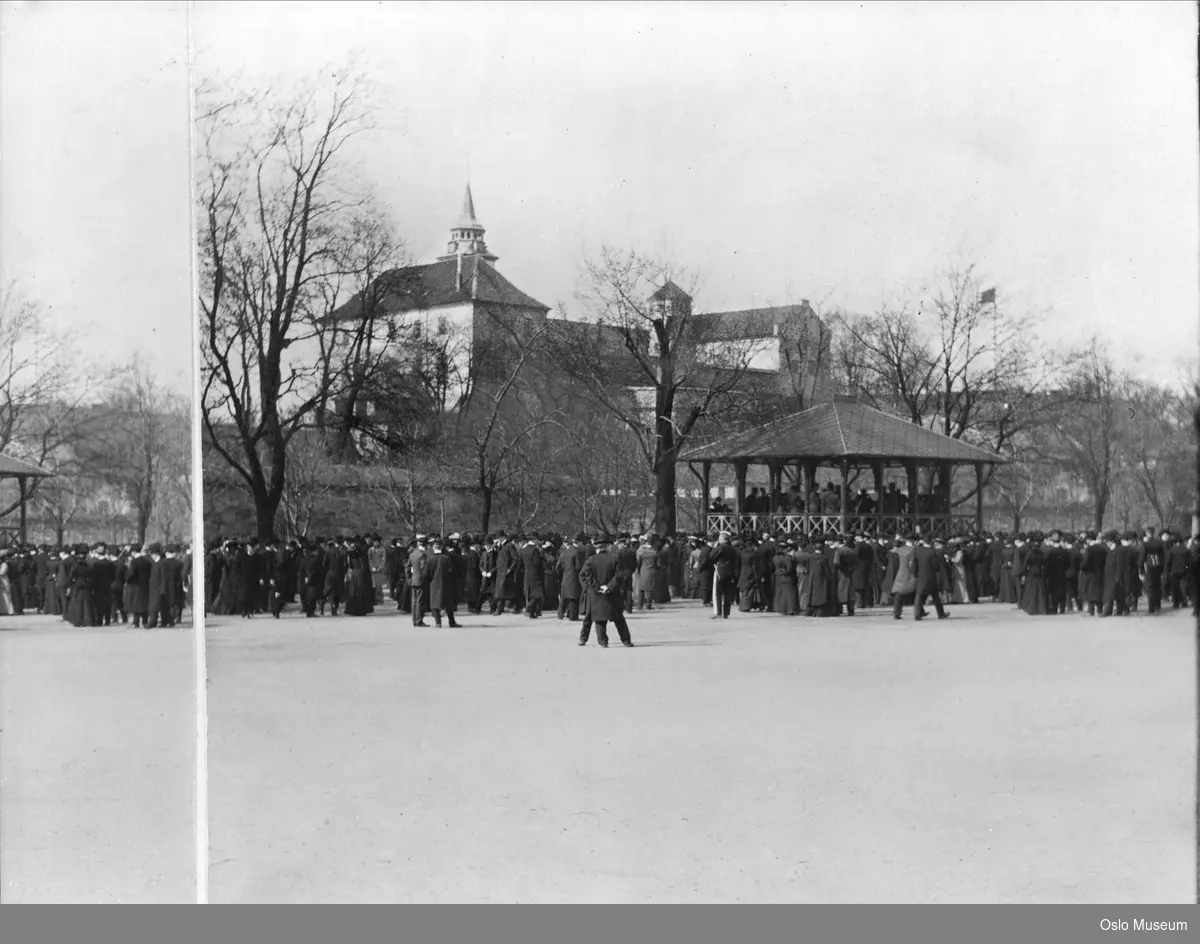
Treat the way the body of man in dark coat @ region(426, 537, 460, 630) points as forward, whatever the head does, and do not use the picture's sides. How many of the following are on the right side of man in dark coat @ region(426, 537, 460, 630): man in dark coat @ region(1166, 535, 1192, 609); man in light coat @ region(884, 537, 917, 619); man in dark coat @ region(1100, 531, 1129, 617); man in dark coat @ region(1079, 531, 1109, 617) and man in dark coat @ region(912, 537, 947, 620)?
5

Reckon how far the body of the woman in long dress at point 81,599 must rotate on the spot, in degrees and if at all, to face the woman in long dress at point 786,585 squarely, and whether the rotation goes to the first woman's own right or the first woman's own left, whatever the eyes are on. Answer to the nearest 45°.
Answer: approximately 90° to the first woman's own right

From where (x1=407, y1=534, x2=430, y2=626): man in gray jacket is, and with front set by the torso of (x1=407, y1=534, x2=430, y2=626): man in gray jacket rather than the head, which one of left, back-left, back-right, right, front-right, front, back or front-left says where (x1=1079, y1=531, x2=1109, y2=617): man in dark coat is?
front-right

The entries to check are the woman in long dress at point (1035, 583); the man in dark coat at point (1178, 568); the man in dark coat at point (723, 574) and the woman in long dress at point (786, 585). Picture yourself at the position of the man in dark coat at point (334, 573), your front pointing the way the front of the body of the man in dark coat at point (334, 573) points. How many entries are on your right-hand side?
4

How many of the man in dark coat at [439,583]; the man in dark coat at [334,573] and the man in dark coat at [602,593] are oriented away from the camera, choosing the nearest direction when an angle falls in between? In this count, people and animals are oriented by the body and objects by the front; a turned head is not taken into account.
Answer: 3

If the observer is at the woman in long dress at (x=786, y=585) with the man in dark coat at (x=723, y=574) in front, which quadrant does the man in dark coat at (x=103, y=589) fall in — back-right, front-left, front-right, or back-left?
front-right

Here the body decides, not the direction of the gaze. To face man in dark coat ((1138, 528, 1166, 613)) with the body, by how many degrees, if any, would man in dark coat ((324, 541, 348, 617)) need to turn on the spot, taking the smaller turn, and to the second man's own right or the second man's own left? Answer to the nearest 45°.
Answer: approximately 90° to the second man's own right

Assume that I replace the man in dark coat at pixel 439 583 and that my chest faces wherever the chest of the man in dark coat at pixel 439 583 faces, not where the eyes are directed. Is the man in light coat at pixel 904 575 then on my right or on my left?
on my right

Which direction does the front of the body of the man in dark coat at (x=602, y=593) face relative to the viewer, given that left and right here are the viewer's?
facing away from the viewer
